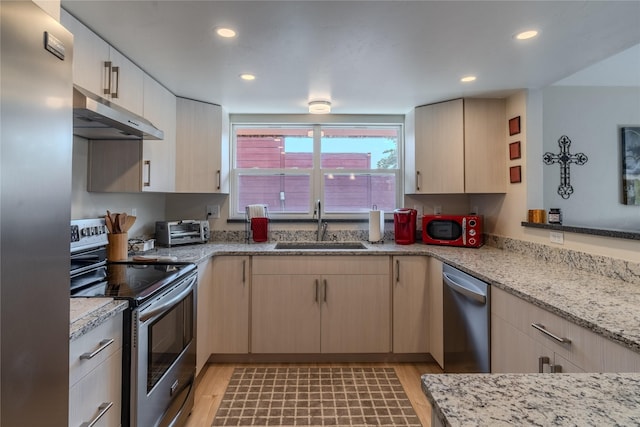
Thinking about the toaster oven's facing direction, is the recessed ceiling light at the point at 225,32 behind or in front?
in front

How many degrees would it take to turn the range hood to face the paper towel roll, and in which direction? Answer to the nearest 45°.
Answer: approximately 45° to its left

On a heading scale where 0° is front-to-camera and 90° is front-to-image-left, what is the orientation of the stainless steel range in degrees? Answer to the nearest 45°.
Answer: approximately 315°

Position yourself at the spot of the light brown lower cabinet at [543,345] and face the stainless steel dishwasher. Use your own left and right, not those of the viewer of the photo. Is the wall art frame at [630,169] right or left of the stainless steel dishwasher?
right

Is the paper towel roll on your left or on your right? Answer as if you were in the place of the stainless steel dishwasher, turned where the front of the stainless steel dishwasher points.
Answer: on your right

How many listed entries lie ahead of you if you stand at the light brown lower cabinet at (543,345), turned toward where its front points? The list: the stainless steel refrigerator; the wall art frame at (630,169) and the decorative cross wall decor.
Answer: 1

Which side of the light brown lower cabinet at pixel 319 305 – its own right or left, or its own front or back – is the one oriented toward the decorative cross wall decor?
left

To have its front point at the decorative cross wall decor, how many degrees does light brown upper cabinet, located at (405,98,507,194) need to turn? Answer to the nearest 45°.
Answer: approximately 135° to its left

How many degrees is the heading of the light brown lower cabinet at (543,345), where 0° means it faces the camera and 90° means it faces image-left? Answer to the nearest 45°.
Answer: approximately 45°
